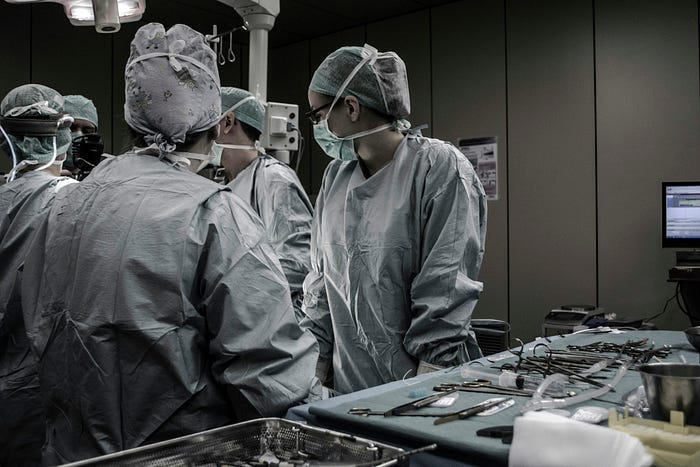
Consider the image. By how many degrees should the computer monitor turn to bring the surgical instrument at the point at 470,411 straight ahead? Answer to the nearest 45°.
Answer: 0° — it already faces it

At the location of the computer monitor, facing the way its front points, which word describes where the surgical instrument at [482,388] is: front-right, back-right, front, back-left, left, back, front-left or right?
front

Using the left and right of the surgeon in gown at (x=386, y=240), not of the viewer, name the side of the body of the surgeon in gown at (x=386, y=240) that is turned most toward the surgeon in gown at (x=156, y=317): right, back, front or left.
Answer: front

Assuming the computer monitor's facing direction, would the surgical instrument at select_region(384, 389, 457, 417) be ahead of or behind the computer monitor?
ahead

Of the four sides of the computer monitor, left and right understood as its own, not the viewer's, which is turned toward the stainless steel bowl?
front

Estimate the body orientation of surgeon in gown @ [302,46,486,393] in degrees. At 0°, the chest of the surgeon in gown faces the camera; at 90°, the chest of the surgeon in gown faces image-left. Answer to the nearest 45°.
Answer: approximately 45°

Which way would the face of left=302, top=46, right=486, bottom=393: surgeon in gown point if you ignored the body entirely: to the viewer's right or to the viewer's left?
to the viewer's left

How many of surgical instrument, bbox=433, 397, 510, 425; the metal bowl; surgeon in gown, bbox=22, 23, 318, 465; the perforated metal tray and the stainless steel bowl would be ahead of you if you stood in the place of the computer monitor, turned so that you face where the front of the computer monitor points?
5

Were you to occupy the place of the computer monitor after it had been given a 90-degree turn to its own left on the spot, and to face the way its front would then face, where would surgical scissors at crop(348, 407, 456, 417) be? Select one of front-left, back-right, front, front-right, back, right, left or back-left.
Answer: right

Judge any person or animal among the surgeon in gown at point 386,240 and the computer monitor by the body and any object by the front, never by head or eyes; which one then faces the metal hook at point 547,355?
the computer monitor

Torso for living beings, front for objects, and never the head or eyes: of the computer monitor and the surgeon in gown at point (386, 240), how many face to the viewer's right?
0

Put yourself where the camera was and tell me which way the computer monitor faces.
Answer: facing the viewer

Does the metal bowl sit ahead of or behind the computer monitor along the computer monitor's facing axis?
ahead

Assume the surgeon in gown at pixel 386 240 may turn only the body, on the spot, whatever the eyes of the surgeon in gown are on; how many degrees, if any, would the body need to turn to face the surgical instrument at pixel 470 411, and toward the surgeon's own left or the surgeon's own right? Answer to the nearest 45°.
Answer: approximately 45° to the surgeon's own left
